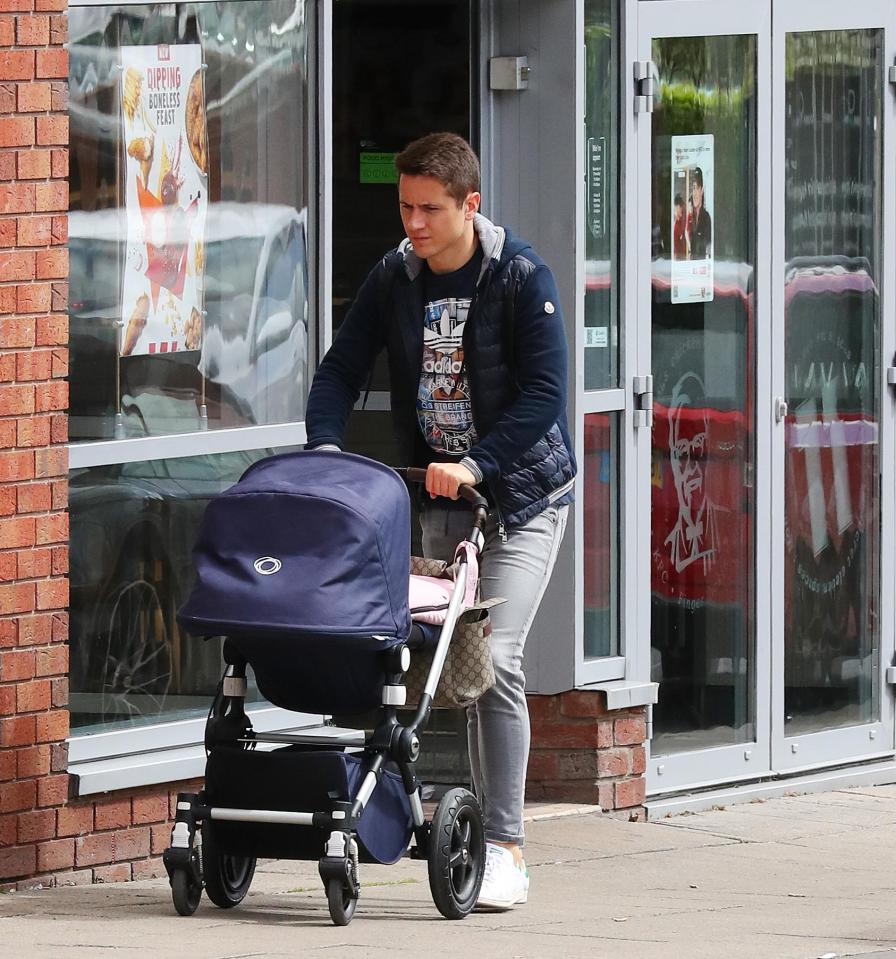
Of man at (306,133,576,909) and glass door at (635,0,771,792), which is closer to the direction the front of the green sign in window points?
the man

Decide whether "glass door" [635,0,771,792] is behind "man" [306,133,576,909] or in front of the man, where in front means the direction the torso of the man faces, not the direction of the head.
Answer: behind

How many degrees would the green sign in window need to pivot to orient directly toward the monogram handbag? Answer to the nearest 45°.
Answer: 0° — it already faces it

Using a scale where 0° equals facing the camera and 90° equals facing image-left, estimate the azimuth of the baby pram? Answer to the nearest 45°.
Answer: approximately 45°

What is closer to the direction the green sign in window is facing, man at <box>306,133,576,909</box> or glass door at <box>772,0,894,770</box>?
the man

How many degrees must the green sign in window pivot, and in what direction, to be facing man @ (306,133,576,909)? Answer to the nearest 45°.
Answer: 0° — it already faces them

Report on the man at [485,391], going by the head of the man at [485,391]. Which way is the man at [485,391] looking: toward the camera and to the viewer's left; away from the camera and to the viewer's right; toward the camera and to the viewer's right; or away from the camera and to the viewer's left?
toward the camera and to the viewer's left

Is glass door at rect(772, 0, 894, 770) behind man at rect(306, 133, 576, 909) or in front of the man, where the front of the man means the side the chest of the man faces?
behind

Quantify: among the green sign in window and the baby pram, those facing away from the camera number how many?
0

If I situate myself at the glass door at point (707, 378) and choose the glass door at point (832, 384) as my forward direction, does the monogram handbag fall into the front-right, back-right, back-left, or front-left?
back-right

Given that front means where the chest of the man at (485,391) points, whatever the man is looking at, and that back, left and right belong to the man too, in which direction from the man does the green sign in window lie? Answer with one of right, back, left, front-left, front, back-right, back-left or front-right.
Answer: back-right

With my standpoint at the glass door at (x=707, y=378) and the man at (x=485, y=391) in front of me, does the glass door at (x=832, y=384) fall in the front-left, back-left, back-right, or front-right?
back-left

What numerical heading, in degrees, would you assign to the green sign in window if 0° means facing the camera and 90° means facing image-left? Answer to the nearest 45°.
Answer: approximately 0°
